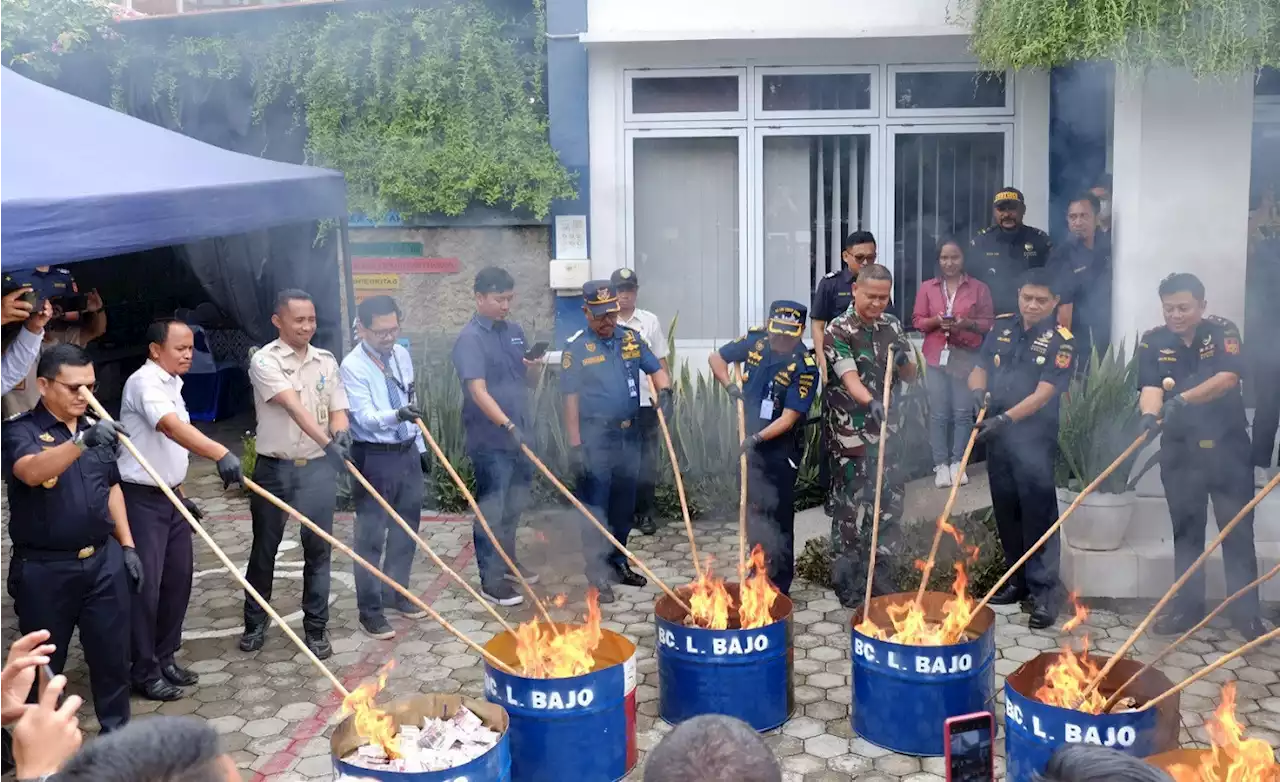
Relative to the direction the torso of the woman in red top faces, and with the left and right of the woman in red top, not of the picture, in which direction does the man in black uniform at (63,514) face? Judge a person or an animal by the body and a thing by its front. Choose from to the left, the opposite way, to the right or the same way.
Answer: to the left

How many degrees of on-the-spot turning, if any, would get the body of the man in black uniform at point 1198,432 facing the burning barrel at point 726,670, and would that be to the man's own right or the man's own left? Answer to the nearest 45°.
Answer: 0° — they already face it

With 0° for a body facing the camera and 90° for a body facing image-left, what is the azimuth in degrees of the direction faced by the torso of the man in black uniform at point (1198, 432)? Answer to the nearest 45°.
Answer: approximately 45°

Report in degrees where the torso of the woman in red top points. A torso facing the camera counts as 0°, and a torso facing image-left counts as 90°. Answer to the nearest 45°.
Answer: approximately 0°

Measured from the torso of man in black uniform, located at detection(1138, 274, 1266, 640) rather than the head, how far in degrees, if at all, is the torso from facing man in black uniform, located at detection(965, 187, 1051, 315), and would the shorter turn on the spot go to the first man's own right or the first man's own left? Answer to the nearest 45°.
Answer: approximately 90° to the first man's own right

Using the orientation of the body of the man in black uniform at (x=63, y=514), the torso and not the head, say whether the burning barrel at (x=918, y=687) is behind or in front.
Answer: in front

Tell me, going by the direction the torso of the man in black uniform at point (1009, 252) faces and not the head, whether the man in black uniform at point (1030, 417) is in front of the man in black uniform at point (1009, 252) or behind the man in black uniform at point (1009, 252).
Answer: in front

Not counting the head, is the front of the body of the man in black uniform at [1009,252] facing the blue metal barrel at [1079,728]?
yes

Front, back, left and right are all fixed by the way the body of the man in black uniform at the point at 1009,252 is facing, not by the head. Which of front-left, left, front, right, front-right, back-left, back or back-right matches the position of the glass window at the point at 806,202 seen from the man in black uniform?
back-right

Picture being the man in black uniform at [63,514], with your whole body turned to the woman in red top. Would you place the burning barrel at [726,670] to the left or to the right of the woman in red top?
right

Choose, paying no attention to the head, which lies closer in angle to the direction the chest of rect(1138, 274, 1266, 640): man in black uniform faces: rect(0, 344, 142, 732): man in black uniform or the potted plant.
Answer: the man in black uniform

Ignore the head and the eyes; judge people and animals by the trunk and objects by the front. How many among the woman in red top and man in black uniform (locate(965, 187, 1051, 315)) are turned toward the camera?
2

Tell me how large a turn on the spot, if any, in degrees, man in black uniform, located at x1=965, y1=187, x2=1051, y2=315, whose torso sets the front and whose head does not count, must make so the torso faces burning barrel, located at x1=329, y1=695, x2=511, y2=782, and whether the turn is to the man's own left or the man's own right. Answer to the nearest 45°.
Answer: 0° — they already face it
